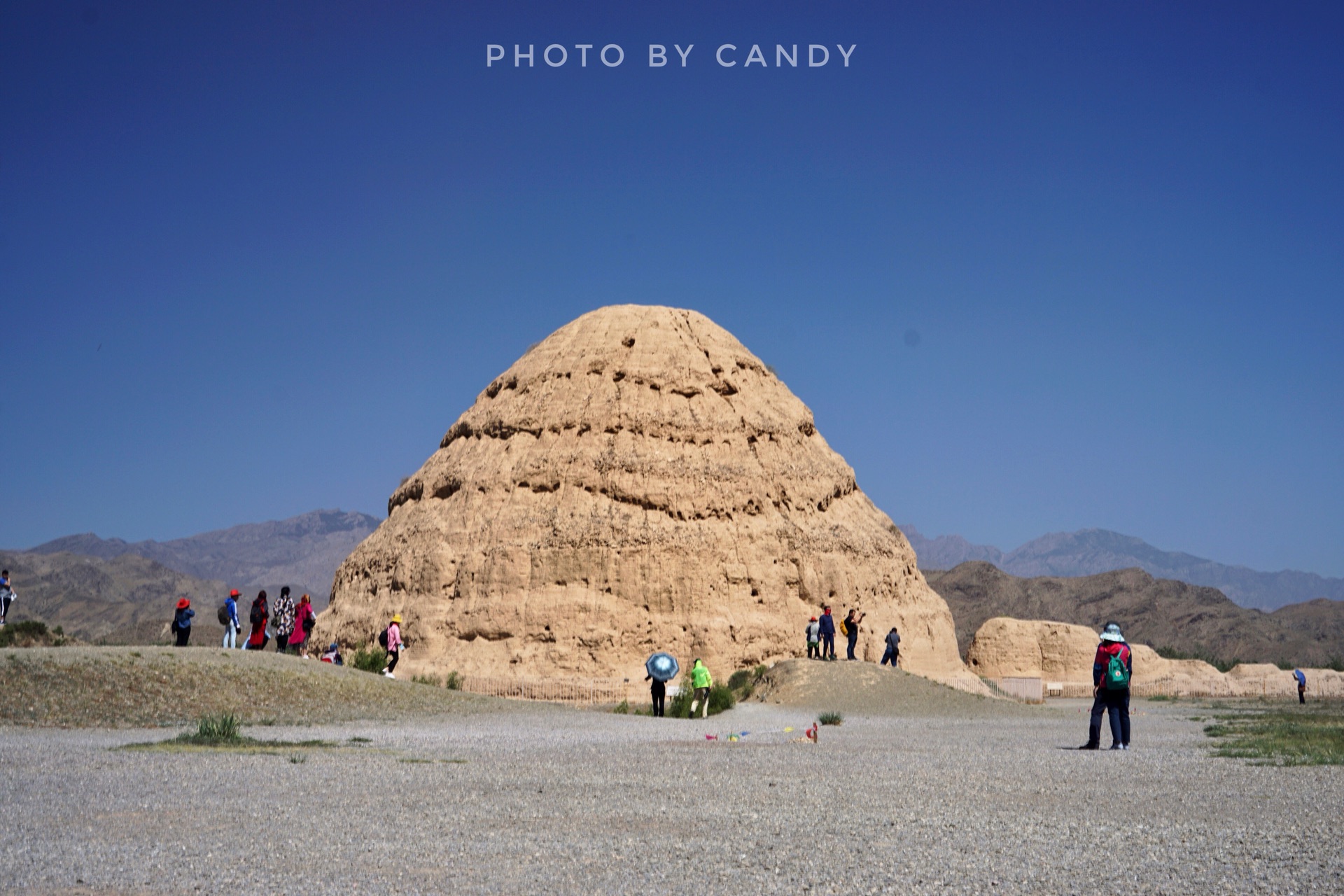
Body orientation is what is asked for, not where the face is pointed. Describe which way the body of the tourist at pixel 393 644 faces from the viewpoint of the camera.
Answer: to the viewer's right

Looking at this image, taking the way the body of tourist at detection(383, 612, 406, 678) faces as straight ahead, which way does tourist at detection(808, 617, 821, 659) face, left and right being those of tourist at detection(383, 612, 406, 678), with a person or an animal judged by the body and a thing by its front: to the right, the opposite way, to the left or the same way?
to the left

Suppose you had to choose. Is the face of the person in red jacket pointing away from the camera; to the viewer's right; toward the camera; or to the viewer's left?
away from the camera

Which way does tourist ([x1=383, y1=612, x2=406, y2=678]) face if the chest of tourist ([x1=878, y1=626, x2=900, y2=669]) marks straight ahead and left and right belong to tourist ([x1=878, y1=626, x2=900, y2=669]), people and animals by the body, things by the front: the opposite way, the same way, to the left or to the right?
to the right

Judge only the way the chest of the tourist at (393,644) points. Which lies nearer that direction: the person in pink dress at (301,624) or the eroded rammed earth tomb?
the eroded rammed earth tomb

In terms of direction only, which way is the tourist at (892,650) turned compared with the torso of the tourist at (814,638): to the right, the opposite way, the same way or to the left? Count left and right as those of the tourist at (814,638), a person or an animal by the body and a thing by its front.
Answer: the same way

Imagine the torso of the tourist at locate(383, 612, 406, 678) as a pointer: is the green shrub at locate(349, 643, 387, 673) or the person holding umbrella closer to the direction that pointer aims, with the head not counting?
the person holding umbrella

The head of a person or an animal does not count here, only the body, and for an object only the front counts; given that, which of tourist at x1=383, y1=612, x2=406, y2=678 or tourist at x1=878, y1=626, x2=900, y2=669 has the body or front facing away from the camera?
tourist at x1=878, y1=626, x2=900, y2=669

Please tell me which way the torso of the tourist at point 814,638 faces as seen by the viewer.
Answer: away from the camera

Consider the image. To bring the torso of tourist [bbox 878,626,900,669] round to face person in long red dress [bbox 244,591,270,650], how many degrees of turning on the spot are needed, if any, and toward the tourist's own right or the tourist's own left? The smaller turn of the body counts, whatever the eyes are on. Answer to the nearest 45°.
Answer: approximately 135° to the tourist's own left

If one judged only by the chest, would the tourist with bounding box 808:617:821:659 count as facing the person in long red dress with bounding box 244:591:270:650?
no

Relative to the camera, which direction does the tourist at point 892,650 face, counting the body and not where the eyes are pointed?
away from the camera
